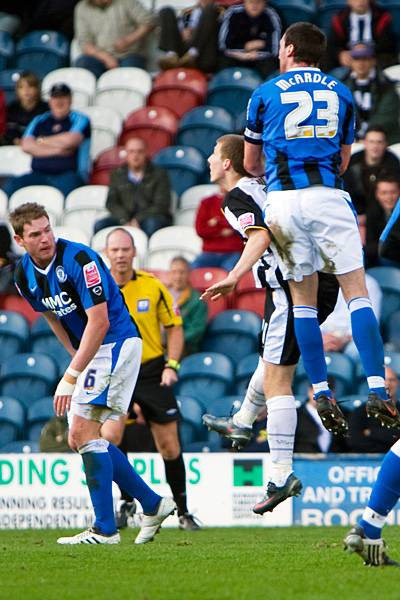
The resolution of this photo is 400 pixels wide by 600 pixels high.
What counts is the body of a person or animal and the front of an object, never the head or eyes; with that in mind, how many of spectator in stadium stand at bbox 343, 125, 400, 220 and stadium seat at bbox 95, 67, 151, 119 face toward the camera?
2

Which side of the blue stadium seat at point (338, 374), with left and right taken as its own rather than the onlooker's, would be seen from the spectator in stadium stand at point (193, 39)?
back

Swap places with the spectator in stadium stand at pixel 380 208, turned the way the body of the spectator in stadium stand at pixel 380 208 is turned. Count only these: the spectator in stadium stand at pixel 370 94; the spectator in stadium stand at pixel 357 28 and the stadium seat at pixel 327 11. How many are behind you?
3

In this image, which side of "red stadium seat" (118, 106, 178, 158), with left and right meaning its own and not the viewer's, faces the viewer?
front

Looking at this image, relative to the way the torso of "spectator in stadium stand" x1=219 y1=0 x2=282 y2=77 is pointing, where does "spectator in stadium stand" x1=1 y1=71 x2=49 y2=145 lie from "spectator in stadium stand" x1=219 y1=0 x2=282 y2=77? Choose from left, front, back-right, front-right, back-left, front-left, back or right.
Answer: right

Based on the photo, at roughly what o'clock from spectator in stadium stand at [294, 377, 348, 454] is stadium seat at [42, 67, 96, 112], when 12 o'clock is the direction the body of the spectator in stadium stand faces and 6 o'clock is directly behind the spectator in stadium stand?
The stadium seat is roughly at 5 o'clock from the spectator in stadium stand.

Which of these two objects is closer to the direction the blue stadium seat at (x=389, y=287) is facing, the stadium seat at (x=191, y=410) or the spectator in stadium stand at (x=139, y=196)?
the stadium seat

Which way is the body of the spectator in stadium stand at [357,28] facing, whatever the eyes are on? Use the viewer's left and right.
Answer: facing the viewer

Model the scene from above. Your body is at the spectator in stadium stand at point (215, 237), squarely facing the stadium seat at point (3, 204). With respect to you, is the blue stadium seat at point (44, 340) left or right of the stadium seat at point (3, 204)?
left

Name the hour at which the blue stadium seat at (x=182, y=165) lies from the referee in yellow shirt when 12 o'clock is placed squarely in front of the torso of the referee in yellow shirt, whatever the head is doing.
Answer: The blue stadium seat is roughly at 6 o'clock from the referee in yellow shirt.

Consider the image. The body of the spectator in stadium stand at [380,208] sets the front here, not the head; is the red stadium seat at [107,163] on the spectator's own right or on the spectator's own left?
on the spectator's own right

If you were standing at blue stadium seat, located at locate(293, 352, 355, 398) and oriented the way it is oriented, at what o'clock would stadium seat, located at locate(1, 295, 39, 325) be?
The stadium seat is roughly at 4 o'clock from the blue stadium seat.

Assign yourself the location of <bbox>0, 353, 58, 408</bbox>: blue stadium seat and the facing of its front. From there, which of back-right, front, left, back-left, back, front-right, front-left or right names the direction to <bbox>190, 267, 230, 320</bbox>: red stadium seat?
left

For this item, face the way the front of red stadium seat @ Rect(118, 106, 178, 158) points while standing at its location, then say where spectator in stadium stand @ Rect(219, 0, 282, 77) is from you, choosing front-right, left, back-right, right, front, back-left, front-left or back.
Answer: left
